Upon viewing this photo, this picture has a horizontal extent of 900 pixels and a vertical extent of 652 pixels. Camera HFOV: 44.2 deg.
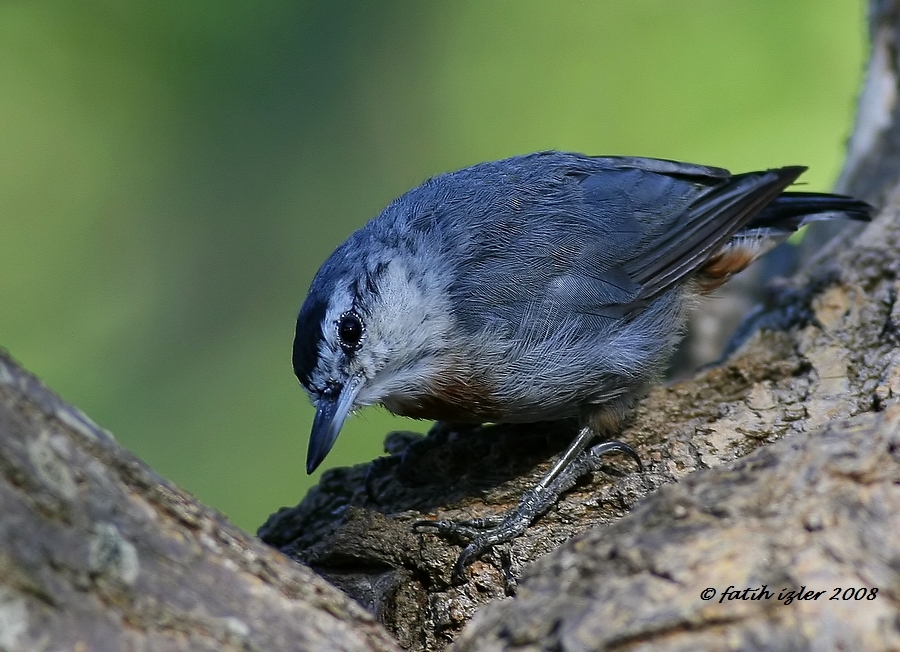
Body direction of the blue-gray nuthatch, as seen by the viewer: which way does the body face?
to the viewer's left
